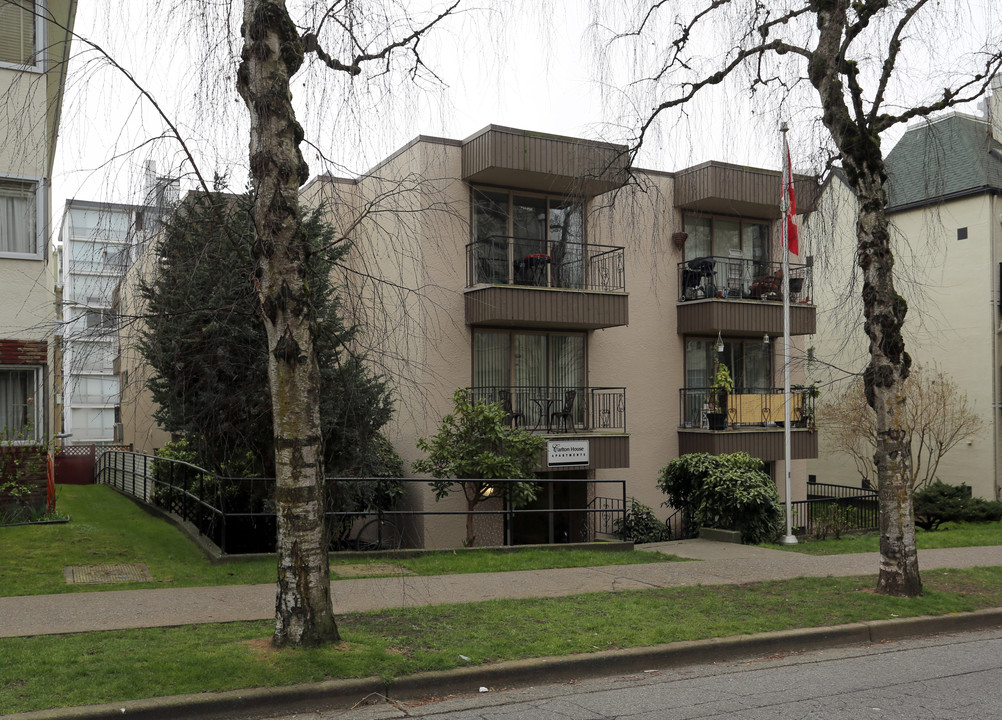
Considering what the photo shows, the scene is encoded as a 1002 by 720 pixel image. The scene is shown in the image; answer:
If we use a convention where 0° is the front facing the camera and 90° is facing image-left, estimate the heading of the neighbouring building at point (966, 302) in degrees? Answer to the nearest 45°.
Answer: approximately 315°

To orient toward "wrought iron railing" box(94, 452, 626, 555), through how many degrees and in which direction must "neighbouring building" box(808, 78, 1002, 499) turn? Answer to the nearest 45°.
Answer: approximately 90° to its right

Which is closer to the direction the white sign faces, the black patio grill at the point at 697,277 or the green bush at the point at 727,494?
the green bush

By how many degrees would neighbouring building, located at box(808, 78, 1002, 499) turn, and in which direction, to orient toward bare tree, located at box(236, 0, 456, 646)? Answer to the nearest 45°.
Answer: approximately 45° to its right

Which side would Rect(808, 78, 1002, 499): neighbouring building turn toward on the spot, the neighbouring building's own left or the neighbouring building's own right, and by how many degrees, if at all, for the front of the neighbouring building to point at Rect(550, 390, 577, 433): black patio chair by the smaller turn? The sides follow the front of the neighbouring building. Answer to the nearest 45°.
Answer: approximately 90° to the neighbouring building's own right

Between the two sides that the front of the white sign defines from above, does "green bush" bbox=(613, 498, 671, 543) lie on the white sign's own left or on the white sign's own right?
on the white sign's own left

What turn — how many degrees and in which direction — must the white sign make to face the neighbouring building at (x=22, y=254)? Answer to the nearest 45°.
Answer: approximately 45° to its right

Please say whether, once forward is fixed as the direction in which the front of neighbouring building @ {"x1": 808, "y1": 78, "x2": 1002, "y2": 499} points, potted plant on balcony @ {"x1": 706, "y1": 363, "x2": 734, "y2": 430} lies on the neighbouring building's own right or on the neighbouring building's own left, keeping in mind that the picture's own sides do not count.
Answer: on the neighbouring building's own right

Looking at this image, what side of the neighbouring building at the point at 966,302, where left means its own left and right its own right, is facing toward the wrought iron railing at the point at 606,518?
right

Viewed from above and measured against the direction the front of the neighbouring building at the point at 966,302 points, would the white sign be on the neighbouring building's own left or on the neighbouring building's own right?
on the neighbouring building's own right
